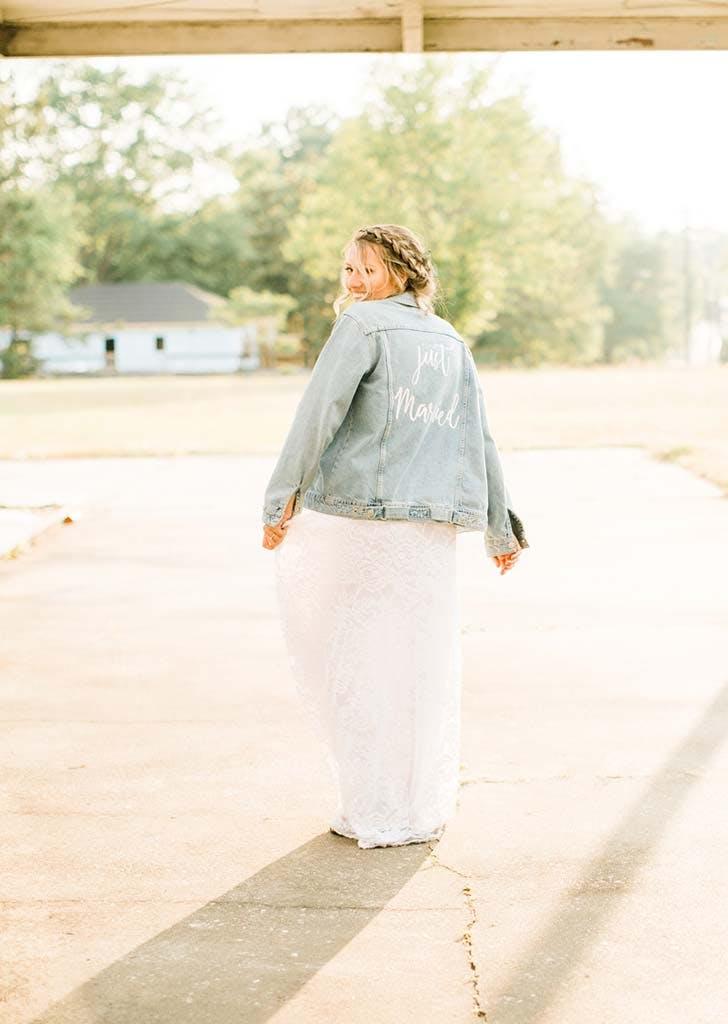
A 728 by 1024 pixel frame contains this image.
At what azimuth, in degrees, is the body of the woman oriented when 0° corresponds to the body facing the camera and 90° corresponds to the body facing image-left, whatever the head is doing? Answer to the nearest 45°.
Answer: approximately 135°
